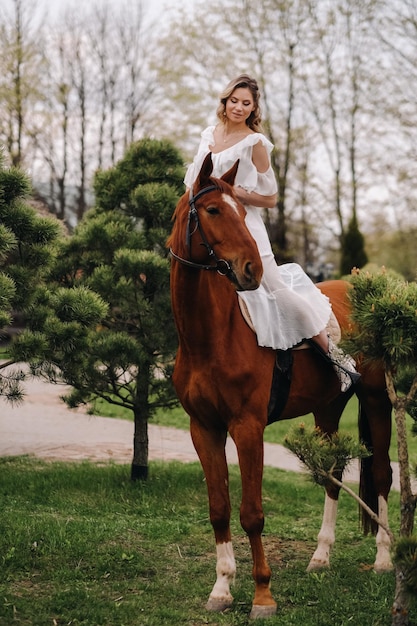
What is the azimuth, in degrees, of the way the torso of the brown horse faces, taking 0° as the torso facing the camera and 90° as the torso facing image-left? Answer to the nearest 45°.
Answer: approximately 45°

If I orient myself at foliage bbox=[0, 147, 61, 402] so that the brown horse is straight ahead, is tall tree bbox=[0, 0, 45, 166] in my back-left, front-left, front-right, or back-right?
back-left

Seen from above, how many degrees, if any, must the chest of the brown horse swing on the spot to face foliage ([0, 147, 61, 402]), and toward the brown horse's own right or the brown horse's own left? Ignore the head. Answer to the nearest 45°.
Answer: approximately 90° to the brown horse's own right
